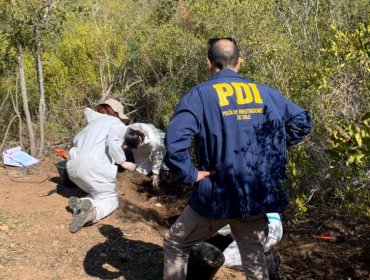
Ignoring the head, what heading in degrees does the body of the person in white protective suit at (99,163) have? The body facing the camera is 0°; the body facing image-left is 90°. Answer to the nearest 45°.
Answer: approximately 225°

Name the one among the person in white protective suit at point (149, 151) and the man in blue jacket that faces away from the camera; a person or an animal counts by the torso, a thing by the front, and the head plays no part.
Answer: the man in blue jacket

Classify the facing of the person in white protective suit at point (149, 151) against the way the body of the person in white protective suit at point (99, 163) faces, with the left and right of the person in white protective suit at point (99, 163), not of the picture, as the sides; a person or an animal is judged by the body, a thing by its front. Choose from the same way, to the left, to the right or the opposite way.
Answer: the opposite way

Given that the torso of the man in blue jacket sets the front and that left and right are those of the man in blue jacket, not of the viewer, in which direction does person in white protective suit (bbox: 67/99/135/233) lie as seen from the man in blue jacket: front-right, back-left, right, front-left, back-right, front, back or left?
front-left

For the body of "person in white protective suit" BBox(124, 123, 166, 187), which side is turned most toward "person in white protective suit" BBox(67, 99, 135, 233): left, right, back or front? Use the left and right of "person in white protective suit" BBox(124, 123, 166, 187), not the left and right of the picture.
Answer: front

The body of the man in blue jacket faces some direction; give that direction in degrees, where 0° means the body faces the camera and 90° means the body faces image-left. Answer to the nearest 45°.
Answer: approximately 180°

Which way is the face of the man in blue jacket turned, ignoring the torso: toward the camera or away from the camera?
away from the camera

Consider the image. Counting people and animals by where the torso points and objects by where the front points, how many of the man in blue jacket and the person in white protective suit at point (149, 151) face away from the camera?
1

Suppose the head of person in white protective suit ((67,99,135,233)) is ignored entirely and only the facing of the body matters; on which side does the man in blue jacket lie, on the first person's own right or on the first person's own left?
on the first person's own right

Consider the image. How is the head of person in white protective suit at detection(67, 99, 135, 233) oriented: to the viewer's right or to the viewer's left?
to the viewer's right

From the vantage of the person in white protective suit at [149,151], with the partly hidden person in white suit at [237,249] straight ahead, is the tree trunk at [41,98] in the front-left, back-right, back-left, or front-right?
back-right

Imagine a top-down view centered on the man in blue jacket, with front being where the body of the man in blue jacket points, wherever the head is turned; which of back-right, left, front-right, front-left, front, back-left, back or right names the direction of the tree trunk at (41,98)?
front-left
